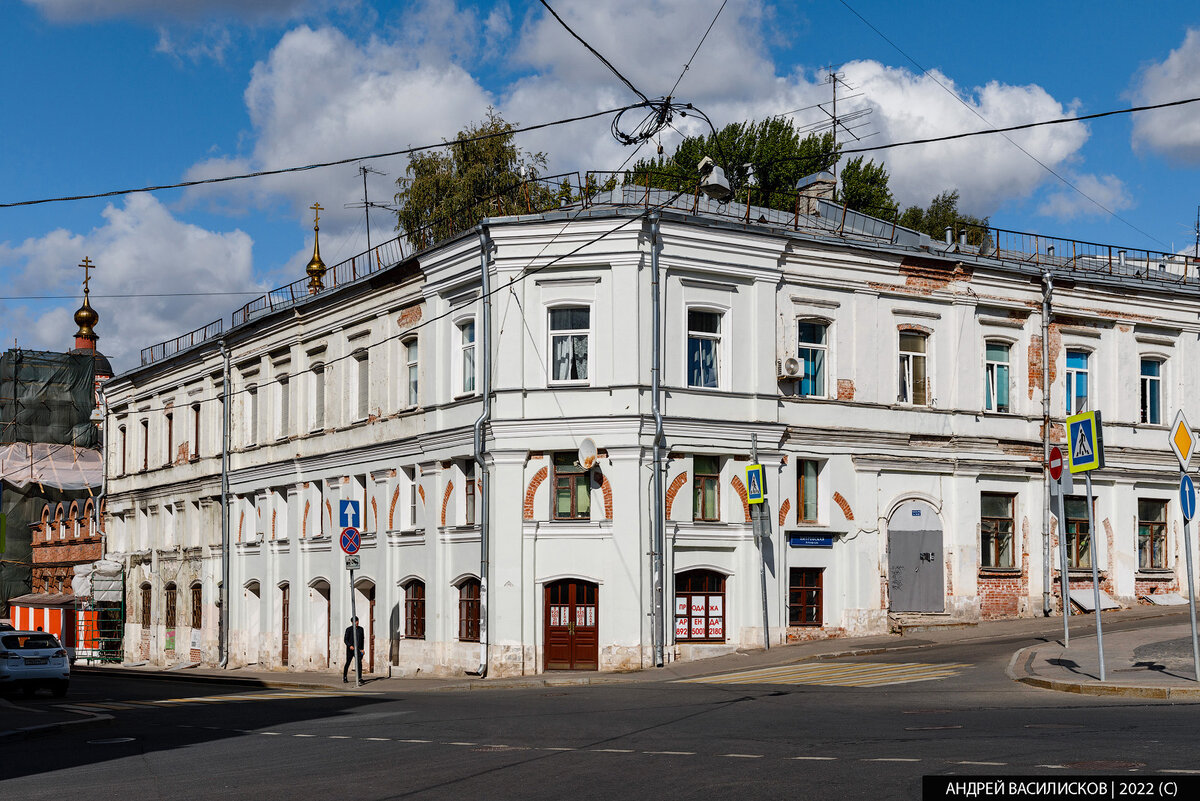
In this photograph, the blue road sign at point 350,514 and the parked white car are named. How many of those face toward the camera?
1

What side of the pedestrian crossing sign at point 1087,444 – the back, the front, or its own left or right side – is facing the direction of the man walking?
right

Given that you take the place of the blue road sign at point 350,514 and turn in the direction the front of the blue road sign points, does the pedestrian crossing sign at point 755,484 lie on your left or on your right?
on your left

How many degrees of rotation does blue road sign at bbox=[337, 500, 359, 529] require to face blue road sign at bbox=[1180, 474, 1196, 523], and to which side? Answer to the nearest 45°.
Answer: approximately 45° to its left

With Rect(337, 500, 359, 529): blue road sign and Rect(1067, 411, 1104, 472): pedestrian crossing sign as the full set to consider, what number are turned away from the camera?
0

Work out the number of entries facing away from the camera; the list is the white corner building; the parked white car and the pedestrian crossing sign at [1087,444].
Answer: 1

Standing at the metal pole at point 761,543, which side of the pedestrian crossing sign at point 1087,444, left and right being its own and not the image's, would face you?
right

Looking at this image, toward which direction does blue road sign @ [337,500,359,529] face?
toward the camera

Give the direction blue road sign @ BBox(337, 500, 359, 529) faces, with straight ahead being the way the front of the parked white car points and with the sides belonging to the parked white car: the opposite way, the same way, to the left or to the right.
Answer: the opposite way

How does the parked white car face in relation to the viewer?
away from the camera

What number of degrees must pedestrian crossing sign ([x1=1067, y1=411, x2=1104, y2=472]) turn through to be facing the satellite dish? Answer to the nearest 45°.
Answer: approximately 90° to its right
